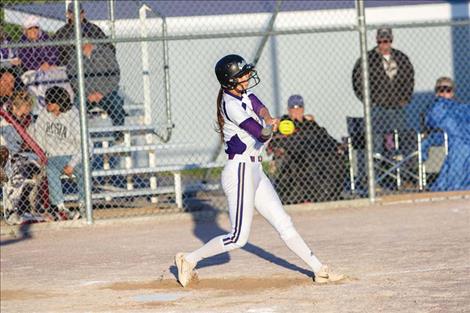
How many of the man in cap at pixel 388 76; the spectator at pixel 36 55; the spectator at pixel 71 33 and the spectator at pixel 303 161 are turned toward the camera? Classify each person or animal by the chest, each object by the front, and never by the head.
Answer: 4

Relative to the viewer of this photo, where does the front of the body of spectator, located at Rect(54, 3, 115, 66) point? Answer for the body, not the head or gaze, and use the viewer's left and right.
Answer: facing the viewer

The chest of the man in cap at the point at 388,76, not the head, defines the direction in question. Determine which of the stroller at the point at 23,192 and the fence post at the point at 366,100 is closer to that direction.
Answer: the fence post

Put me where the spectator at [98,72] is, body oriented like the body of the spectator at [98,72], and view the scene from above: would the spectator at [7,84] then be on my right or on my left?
on my right

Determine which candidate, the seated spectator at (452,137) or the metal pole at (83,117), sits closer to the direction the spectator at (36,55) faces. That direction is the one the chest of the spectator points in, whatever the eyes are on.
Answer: the metal pole

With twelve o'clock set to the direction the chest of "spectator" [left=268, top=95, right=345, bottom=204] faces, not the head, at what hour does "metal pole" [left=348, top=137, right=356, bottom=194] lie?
The metal pole is roughly at 8 o'clock from the spectator.
